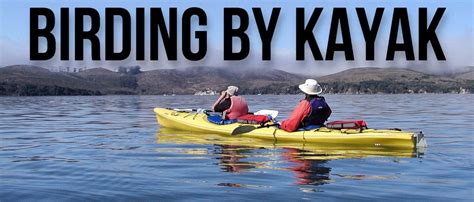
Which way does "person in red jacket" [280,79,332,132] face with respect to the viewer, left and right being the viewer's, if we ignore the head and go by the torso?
facing away from the viewer and to the left of the viewer

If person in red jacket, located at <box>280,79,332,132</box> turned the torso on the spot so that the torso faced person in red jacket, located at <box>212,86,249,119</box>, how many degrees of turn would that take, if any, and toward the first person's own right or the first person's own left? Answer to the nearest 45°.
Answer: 0° — they already face them

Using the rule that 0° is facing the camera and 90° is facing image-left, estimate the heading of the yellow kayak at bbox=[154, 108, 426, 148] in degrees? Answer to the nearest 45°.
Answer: approximately 90°
